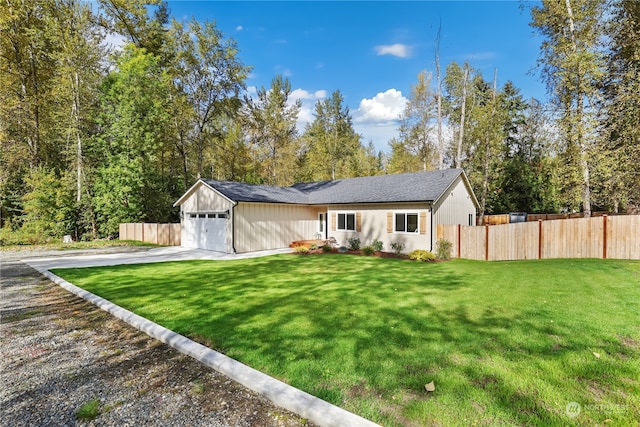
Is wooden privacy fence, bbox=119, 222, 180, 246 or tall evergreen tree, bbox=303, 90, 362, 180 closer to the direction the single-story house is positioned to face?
the wooden privacy fence

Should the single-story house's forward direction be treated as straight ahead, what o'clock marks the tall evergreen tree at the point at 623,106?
The tall evergreen tree is roughly at 8 o'clock from the single-story house.

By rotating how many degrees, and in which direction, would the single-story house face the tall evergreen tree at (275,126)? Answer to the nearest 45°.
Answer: approximately 135° to its right

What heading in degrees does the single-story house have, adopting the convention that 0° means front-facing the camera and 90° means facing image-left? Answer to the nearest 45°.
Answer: approximately 45°

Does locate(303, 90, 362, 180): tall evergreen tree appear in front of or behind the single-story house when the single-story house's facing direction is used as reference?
behind

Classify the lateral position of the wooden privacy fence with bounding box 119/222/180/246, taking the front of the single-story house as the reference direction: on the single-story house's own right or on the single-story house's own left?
on the single-story house's own right

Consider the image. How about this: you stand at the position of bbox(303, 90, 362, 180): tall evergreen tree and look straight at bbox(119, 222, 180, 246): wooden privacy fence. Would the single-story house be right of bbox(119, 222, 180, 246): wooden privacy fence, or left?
left

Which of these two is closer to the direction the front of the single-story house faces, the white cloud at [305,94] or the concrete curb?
the concrete curb

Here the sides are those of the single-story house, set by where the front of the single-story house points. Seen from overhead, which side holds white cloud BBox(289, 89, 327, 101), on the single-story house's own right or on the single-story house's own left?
on the single-story house's own right

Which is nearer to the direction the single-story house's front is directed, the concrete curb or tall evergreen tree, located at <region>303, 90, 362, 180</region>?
the concrete curb

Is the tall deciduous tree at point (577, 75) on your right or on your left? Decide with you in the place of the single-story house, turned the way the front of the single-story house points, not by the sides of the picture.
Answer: on your left

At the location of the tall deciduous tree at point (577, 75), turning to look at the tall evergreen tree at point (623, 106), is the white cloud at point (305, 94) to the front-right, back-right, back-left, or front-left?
back-left
